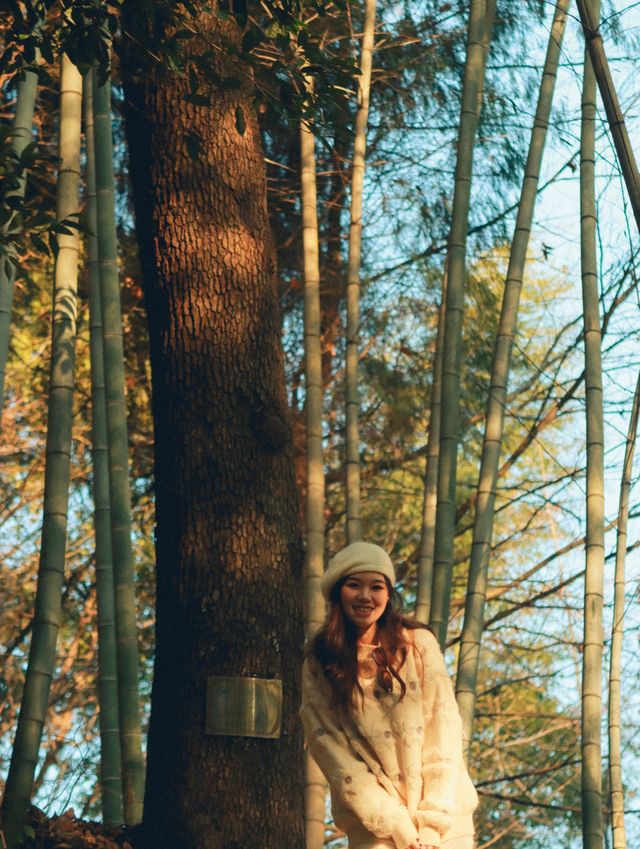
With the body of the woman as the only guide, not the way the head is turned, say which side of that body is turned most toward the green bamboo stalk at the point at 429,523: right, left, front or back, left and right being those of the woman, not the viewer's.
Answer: back

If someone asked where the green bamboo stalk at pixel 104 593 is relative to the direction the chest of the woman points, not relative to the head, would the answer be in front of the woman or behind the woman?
behind

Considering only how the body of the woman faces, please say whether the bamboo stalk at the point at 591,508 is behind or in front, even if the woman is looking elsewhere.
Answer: behind

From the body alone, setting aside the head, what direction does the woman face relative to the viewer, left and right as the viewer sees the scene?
facing the viewer

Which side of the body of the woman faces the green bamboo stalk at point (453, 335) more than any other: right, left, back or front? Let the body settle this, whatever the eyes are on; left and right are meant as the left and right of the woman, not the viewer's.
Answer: back

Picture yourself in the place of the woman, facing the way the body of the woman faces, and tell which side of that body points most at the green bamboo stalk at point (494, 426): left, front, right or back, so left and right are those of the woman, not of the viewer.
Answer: back
